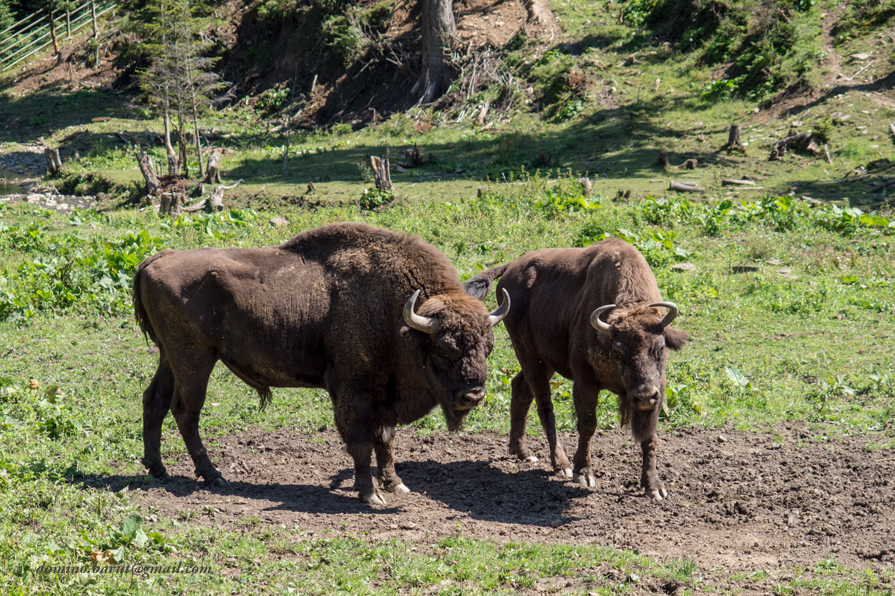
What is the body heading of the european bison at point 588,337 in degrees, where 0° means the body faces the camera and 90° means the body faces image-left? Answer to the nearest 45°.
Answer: approximately 315°

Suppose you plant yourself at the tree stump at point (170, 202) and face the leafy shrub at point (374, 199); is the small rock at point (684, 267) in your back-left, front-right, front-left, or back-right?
front-right

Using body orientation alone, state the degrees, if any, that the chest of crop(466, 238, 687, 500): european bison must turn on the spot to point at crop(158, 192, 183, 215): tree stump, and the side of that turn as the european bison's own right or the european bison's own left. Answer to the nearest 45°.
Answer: approximately 180°

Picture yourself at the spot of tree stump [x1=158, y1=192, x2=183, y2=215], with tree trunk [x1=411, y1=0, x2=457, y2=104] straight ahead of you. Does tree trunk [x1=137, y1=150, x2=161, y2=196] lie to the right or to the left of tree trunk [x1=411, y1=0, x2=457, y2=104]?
left

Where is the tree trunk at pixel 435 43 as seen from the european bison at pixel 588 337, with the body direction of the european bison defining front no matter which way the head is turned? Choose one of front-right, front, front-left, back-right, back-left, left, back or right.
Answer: back-left

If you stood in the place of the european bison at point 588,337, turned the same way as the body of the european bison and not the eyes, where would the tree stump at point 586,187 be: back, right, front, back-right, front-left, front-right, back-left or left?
back-left

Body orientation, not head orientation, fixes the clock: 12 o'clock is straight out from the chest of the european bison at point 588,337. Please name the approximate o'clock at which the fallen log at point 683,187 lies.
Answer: The fallen log is roughly at 8 o'clock from the european bison.

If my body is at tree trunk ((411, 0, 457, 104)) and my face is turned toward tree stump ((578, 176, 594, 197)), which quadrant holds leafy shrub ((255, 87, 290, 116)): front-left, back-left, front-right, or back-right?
back-right

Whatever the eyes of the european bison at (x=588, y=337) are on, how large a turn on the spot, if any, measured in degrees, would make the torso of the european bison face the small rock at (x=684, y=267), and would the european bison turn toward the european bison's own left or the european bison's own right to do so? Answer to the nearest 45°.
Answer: approximately 135° to the european bison's own left
